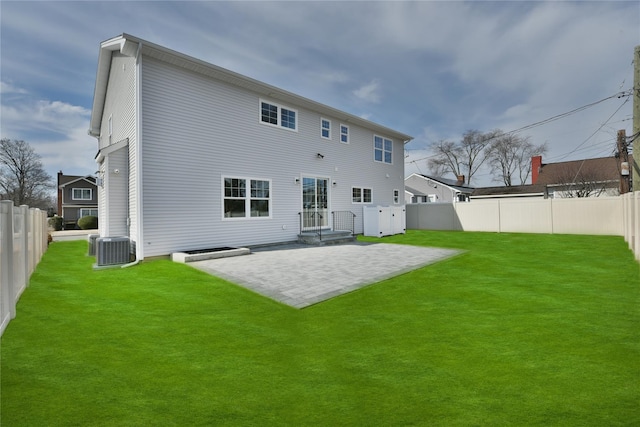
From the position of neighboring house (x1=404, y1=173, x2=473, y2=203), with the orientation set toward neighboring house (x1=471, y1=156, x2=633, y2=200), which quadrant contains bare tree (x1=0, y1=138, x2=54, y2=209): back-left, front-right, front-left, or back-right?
back-right

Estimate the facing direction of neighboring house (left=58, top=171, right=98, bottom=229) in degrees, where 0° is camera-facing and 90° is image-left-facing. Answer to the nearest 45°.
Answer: approximately 0°

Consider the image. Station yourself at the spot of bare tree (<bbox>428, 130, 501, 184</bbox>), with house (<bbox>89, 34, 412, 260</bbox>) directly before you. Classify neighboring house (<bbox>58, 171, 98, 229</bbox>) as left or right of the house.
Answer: right

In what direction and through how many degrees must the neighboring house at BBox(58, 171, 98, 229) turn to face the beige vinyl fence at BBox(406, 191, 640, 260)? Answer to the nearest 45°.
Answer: approximately 45° to its left

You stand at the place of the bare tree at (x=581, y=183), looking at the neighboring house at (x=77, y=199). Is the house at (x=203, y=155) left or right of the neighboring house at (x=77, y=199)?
left

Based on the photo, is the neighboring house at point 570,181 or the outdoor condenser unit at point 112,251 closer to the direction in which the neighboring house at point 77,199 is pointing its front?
the outdoor condenser unit

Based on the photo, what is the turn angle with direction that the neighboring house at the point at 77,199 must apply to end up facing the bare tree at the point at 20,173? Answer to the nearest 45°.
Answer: approximately 135° to its right

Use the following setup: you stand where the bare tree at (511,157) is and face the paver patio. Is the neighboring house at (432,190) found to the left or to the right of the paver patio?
right
